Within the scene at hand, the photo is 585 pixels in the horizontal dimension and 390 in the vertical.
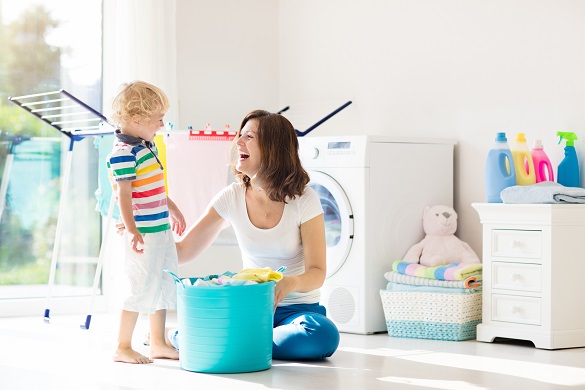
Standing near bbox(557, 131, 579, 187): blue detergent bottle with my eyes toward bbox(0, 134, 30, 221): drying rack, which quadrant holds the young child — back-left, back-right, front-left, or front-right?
front-left

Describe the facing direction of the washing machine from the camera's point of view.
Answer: facing the viewer and to the left of the viewer

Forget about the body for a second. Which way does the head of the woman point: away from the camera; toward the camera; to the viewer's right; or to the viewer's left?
to the viewer's left

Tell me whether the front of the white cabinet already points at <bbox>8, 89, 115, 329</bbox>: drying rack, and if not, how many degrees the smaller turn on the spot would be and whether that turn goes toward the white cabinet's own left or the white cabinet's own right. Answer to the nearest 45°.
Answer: approximately 45° to the white cabinet's own right

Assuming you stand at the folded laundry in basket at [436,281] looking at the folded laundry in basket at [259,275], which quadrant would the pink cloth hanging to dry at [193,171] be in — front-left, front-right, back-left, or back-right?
front-right

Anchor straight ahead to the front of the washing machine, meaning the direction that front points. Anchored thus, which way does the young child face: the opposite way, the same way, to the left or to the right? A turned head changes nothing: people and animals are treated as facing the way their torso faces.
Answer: to the left

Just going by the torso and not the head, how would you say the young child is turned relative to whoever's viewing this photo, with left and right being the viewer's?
facing the viewer and to the right of the viewer

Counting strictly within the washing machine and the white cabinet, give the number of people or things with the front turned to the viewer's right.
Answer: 0

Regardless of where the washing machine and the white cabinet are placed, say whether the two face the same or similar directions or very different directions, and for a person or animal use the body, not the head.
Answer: same or similar directions

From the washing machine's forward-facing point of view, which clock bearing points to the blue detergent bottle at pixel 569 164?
The blue detergent bottle is roughly at 8 o'clock from the washing machine.
